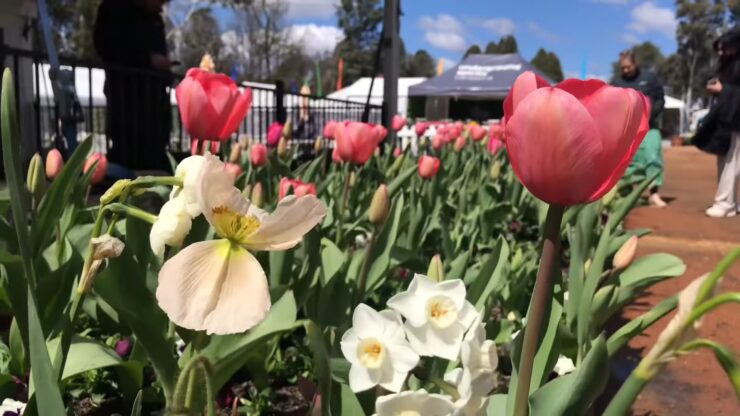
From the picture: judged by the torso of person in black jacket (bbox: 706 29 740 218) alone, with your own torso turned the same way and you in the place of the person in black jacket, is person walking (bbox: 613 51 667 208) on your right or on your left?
on your right

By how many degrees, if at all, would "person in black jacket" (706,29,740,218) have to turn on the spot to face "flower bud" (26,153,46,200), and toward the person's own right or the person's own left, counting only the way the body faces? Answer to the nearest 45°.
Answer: approximately 90° to the person's own left

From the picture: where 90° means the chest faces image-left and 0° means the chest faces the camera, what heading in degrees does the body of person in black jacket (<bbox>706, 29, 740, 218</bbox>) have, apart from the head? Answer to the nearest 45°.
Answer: approximately 90°

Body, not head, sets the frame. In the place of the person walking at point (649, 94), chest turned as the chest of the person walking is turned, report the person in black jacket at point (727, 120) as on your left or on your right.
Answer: on your left

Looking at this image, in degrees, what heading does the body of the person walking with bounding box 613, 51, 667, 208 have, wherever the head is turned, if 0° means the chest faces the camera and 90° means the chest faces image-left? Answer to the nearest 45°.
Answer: approximately 45°
